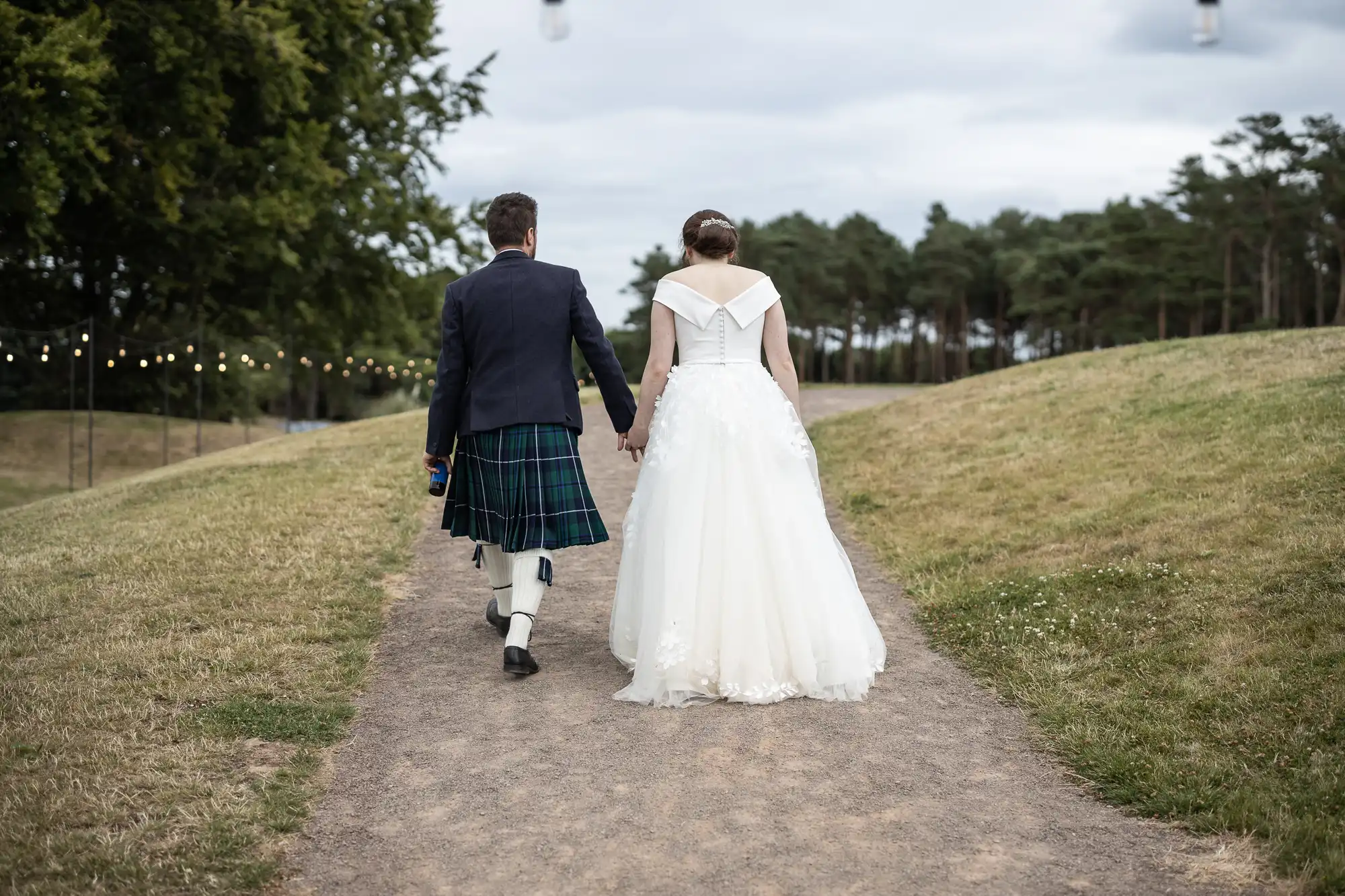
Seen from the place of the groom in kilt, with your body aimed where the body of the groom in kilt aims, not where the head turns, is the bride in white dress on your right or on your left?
on your right

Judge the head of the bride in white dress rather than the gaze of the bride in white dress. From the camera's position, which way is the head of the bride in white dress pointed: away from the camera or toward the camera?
away from the camera

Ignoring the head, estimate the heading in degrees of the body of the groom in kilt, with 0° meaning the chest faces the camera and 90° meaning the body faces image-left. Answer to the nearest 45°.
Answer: approximately 180°

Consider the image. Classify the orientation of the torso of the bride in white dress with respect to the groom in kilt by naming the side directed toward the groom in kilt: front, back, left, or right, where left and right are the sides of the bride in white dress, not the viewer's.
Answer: left

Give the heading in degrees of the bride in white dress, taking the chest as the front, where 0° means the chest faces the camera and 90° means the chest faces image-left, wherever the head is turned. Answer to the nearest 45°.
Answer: approximately 180°

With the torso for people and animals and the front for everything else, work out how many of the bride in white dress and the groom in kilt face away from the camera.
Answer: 2
